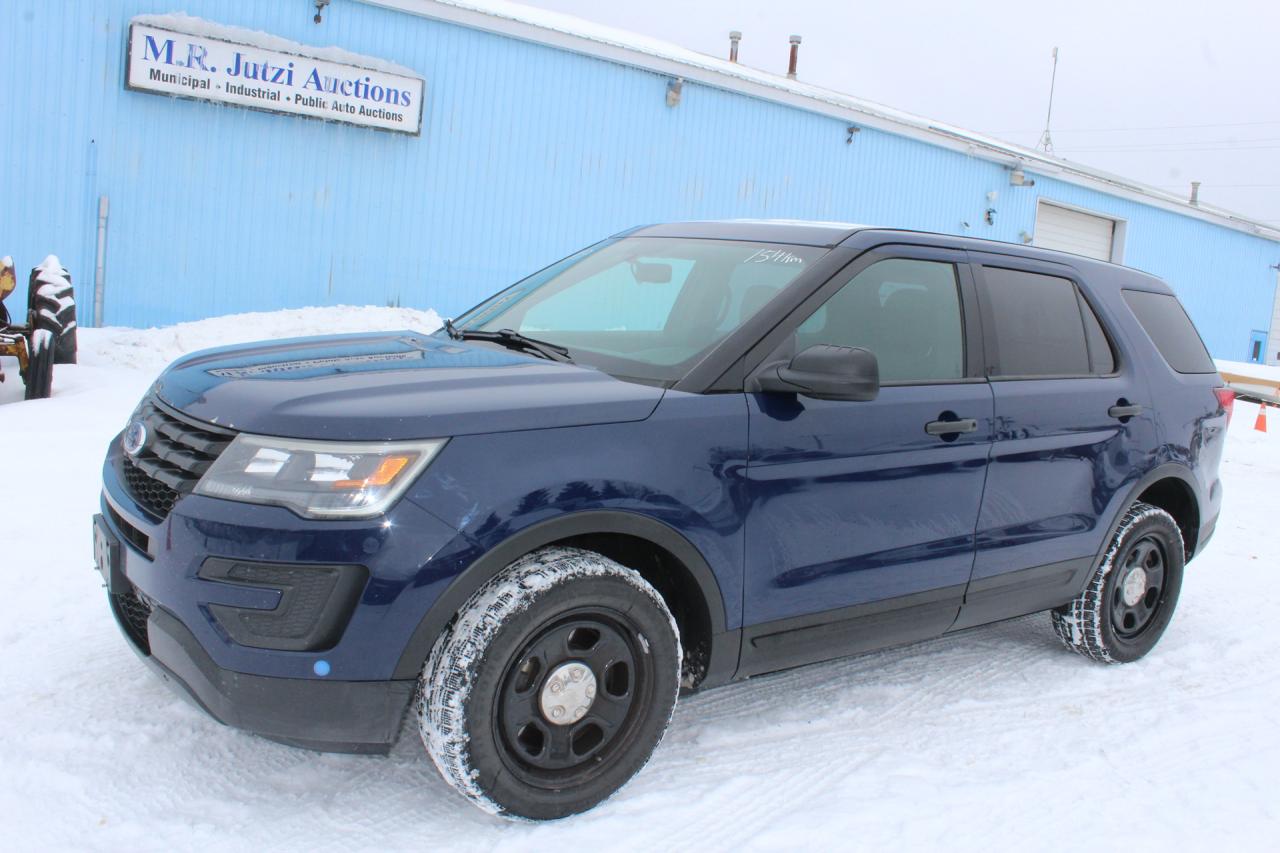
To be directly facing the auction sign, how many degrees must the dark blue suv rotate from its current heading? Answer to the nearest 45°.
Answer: approximately 90° to its right

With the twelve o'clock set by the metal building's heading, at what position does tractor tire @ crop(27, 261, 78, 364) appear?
The tractor tire is roughly at 2 o'clock from the metal building.

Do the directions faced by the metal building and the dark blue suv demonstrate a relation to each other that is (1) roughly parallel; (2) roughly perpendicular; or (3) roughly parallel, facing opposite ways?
roughly perpendicular

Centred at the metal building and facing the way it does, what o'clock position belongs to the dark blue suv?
The dark blue suv is roughly at 1 o'clock from the metal building.

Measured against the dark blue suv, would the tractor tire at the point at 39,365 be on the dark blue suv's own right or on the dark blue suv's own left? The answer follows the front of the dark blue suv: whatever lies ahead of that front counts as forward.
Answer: on the dark blue suv's own right

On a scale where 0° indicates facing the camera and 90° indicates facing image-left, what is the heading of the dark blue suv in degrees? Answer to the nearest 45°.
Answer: approximately 45°

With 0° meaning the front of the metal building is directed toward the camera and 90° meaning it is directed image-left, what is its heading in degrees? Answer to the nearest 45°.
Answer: approximately 315°

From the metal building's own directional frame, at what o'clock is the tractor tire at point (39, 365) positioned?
The tractor tire is roughly at 2 o'clock from the metal building.
